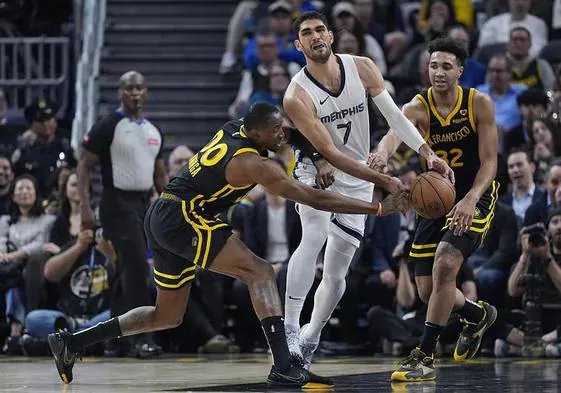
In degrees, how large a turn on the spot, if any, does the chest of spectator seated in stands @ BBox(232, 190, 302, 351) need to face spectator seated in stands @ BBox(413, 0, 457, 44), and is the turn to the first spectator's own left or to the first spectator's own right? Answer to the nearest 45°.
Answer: approximately 135° to the first spectator's own left

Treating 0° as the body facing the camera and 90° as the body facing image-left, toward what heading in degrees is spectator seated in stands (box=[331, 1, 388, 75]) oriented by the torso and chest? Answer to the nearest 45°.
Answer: approximately 0°

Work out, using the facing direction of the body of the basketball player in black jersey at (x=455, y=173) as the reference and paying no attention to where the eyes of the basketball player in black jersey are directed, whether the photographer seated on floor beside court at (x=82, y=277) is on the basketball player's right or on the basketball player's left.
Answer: on the basketball player's right

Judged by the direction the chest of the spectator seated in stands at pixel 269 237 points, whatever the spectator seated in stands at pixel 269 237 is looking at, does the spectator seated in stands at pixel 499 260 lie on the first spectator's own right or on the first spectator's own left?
on the first spectator's own left

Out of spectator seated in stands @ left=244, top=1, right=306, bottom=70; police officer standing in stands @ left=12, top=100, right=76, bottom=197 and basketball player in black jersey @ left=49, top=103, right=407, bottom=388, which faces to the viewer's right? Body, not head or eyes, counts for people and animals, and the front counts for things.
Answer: the basketball player in black jersey

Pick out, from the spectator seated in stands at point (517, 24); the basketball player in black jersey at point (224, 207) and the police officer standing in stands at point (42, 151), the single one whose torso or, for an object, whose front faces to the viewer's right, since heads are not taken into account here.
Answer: the basketball player in black jersey

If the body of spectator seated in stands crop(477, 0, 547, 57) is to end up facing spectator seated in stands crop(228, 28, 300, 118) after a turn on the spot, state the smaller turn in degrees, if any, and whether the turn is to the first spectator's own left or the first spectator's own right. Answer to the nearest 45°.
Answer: approximately 90° to the first spectator's own right

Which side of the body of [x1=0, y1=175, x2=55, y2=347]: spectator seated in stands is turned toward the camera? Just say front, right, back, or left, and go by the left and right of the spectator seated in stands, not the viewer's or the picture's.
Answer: front

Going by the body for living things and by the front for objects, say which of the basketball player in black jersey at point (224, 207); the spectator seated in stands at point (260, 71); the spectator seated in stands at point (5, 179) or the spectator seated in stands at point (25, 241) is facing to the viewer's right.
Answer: the basketball player in black jersey

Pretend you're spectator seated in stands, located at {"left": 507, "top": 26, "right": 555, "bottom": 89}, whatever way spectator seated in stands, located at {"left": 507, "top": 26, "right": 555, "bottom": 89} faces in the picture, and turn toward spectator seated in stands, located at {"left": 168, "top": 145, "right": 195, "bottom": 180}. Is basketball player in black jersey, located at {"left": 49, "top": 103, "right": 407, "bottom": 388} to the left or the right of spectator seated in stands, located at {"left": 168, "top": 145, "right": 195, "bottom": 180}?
left

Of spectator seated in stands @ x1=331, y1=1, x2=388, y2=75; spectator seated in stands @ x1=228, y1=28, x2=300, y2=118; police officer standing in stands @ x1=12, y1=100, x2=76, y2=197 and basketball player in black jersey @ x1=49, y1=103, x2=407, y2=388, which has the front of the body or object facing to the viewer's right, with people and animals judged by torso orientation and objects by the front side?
the basketball player in black jersey

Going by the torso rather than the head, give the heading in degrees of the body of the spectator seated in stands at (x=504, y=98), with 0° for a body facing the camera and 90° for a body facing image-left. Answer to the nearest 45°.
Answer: approximately 0°

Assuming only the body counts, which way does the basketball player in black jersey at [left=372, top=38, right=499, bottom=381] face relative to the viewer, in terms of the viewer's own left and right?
facing the viewer and to the left of the viewer
